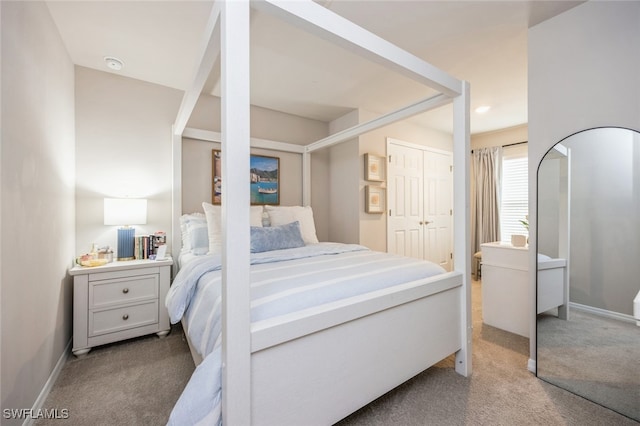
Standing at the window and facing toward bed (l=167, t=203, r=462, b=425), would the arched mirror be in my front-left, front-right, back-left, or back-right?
front-left

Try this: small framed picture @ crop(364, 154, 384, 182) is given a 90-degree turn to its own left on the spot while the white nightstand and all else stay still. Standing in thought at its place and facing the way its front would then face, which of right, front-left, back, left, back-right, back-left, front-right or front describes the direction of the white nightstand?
back

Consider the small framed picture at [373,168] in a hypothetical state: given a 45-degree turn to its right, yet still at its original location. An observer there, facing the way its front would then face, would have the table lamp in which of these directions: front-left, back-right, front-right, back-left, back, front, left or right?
front-right

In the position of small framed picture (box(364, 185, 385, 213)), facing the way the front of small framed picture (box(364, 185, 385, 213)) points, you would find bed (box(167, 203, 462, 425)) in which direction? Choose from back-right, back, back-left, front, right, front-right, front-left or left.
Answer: front-right

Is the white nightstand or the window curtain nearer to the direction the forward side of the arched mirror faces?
the white nightstand

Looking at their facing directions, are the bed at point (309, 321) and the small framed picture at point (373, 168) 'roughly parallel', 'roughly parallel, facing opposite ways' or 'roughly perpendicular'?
roughly parallel

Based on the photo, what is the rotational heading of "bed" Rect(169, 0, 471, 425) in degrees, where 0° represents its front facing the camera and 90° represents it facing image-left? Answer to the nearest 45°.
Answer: approximately 315°

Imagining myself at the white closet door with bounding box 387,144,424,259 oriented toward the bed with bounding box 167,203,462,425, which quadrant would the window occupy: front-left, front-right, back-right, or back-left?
back-left

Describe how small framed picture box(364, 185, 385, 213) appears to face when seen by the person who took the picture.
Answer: facing the viewer and to the right of the viewer

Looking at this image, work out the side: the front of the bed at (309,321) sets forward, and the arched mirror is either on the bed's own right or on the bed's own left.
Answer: on the bed's own left

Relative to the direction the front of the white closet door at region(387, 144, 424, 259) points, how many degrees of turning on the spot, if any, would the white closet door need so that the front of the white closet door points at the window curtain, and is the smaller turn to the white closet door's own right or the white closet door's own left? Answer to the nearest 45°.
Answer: approximately 90° to the white closet door's own left

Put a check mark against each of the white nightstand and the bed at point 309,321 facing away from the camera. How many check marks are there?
0

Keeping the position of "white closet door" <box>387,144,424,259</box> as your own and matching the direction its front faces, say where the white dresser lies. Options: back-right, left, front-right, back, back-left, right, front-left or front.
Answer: front

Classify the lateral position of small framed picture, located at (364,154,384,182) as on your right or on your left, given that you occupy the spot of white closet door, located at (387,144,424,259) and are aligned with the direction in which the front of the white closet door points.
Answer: on your right

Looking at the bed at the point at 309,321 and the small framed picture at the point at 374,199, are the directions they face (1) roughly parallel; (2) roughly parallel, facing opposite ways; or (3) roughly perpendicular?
roughly parallel

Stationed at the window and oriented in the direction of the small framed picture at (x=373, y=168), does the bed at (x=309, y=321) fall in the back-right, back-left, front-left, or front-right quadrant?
front-left
